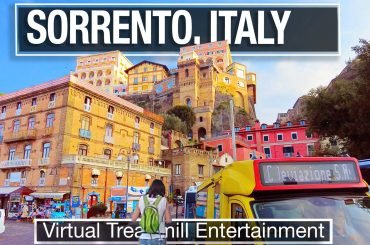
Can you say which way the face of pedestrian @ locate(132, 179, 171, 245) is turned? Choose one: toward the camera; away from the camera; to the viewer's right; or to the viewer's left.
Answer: away from the camera

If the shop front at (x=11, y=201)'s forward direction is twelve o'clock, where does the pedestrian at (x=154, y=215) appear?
The pedestrian is roughly at 1 o'clock from the shop front.

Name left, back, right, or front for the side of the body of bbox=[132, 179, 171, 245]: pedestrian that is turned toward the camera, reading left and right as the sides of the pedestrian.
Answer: back

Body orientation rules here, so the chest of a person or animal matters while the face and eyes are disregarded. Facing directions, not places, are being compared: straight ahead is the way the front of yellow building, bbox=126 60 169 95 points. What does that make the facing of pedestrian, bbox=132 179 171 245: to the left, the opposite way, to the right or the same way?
the opposite way

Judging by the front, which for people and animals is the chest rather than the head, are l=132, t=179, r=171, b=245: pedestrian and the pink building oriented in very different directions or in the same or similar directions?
very different directions

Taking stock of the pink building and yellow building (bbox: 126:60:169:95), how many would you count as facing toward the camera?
2

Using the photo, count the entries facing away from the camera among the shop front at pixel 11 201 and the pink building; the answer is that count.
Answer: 0

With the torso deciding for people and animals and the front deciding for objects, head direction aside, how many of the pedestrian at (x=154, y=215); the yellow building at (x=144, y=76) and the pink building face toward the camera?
2

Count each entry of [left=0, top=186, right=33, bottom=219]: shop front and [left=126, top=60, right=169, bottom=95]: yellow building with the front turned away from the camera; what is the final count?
0

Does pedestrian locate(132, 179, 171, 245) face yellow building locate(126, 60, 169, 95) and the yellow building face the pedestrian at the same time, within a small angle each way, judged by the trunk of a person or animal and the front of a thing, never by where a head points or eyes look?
yes

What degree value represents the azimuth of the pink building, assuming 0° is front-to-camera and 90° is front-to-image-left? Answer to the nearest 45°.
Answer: approximately 0°

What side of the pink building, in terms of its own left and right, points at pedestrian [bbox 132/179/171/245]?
front

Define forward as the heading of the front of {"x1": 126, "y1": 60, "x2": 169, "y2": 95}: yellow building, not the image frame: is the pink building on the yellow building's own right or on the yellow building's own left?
on the yellow building's own left

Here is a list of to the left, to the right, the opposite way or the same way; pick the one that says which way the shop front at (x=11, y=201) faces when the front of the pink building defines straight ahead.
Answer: to the left
